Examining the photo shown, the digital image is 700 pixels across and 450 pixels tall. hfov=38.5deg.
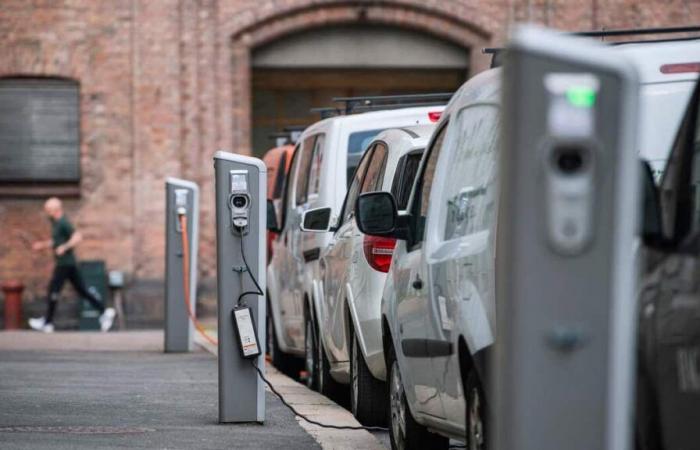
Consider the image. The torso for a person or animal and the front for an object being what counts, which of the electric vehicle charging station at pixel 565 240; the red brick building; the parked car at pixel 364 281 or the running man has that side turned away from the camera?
the parked car

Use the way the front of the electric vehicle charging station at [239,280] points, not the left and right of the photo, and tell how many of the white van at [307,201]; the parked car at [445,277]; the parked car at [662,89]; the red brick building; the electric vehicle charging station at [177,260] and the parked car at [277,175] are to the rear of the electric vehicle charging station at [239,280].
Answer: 4

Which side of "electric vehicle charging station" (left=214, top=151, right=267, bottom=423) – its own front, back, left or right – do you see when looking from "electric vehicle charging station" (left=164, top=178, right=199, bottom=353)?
back

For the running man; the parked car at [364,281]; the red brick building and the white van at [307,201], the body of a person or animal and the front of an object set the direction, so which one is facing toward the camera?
the red brick building

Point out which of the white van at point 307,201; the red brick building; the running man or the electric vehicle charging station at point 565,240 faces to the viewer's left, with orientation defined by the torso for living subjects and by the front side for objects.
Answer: the running man

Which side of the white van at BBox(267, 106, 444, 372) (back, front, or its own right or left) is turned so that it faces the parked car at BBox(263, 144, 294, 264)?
front

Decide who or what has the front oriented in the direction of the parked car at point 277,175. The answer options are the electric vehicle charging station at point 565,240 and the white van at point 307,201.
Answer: the white van

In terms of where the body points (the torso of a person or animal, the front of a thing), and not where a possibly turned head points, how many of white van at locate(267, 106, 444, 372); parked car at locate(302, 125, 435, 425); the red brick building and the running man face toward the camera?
1

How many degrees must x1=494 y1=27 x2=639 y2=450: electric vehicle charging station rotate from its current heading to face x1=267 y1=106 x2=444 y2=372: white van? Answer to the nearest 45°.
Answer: approximately 180°

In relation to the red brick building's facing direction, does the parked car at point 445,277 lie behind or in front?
in front

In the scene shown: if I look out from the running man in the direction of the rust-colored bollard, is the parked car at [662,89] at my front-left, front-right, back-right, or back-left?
back-left

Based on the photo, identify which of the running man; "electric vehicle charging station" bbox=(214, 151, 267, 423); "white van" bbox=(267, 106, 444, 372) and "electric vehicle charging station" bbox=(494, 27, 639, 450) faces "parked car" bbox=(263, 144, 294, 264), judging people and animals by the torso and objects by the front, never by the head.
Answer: the white van

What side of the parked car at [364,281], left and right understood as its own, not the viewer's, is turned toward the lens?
back

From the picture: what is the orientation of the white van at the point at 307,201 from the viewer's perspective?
away from the camera
